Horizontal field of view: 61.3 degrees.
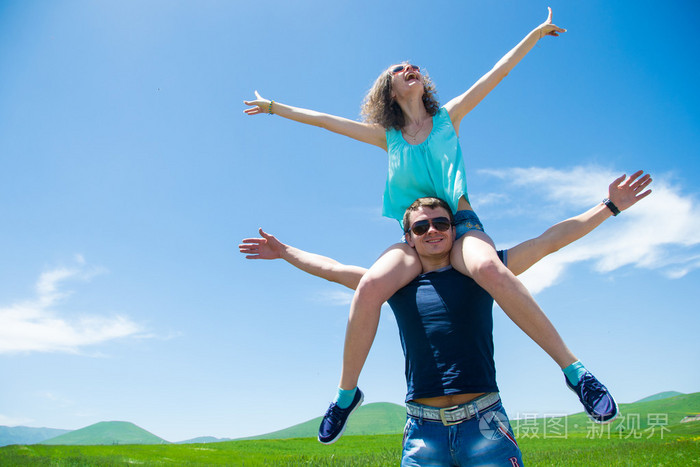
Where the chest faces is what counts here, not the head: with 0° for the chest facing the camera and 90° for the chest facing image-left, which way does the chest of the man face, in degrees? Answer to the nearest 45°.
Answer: approximately 0°

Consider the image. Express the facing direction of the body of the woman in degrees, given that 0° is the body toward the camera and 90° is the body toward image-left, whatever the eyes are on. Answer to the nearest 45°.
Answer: approximately 0°
